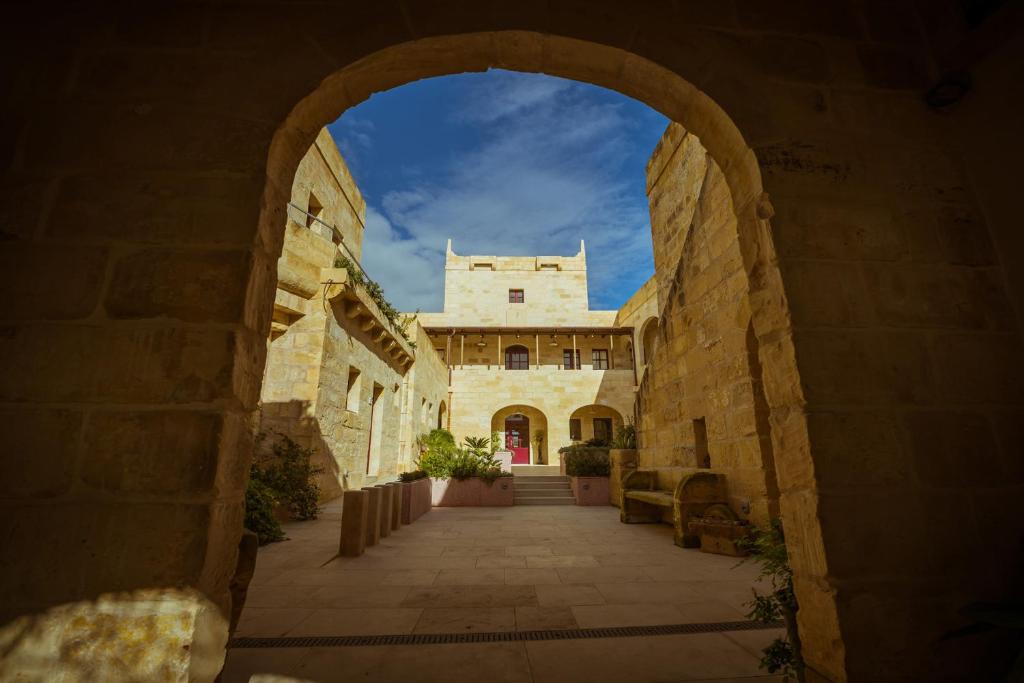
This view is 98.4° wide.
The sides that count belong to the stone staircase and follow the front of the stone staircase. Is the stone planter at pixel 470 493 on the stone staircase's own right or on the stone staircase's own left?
on the stone staircase's own right

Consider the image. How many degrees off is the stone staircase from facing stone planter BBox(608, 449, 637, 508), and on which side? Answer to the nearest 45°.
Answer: approximately 45° to its left

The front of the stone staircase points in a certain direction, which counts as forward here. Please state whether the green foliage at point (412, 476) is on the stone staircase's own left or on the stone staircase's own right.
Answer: on the stone staircase's own right

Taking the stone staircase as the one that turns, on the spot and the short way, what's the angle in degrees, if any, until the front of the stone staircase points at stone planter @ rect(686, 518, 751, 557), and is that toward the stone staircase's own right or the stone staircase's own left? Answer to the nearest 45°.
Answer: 0° — it already faces it

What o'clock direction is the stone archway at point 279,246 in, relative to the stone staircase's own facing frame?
The stone archway is roughly at 12 o'clock from the stone staircase.

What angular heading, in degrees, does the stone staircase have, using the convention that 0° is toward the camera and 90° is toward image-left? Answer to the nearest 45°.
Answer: approximately 0°

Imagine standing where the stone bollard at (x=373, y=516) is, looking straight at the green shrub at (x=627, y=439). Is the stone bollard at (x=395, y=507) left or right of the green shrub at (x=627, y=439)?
left
